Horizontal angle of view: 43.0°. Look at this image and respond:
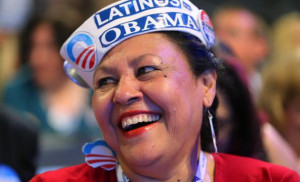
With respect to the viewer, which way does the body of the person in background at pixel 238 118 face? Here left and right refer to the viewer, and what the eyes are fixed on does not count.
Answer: facing to the left of the viewer

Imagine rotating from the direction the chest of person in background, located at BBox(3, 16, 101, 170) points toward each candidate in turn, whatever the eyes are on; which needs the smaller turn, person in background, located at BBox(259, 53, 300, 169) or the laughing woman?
the laughing woman

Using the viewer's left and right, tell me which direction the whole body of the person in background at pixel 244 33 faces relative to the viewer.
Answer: facing the viewer

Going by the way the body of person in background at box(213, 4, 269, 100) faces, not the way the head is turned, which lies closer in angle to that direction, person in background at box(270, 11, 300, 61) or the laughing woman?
the laughing woman

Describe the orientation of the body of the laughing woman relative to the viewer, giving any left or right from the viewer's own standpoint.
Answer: facing the viewer and to the left of the viewer

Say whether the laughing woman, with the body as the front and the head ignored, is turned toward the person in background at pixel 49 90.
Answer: no

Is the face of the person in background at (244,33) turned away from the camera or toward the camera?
toward the camera

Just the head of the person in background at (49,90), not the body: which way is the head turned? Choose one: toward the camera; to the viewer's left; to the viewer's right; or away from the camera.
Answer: toward the camera
